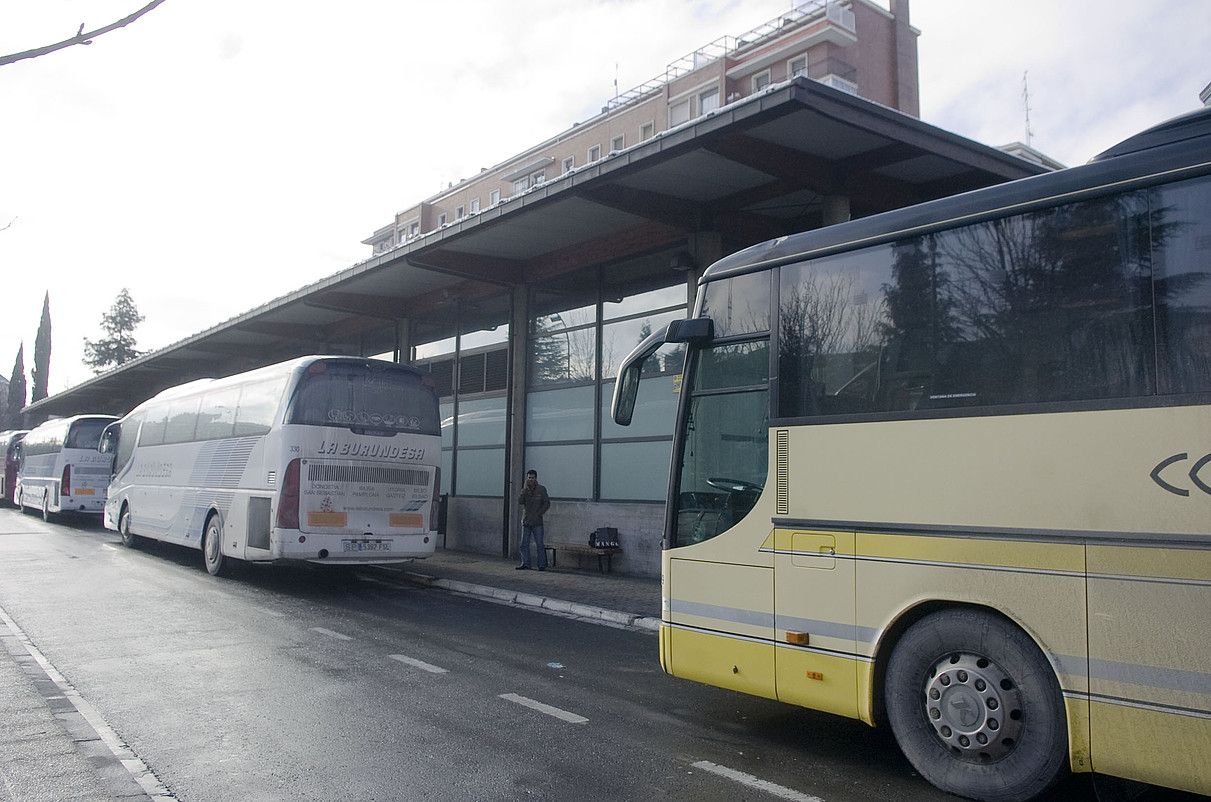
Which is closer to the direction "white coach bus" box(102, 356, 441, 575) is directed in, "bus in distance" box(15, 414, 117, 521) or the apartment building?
the bus in distance

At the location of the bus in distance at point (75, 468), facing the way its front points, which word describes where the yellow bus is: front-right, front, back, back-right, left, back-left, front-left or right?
back-left

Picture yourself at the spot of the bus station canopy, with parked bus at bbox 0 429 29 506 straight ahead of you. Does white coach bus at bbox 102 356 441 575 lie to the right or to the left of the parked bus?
left

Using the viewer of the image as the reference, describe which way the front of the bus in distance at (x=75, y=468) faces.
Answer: facing away from the viewer and to the left of the viewer

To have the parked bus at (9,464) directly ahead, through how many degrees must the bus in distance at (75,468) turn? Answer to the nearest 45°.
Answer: approximately 45° to its right

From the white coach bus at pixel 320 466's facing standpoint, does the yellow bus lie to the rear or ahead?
to the rear

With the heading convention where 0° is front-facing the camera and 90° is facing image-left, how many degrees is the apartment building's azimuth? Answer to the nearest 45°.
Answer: approximately 45°

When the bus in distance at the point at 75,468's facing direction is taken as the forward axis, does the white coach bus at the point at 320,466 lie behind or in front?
behind

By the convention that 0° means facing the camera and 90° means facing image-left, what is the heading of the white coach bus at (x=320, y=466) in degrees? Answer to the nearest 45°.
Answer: approximately 135°
